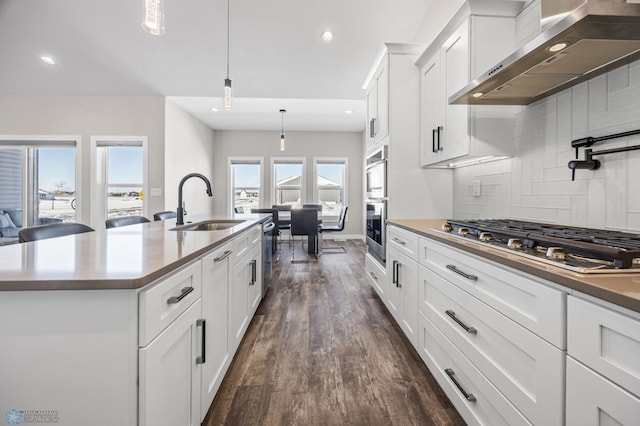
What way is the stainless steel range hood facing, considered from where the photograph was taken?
facing the viewer and to the left of the viewer

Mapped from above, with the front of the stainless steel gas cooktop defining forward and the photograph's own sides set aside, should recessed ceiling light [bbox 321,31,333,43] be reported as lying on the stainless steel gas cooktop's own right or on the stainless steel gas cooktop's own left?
on the stainless steel gas cooktop's own right

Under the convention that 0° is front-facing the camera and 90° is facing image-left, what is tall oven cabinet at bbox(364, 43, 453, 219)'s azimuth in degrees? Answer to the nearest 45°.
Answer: approximately 90°

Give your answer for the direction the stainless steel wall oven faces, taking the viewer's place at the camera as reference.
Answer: facing to the left of the viewer

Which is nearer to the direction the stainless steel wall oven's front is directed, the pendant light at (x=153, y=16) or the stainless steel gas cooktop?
the pendant light

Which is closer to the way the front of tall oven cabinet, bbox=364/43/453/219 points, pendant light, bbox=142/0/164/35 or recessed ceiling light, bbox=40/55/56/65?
the recessed ceiling light

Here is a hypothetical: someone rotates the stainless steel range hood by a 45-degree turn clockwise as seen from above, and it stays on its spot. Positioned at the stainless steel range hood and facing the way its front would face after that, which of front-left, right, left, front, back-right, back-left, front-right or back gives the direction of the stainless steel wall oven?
front-right

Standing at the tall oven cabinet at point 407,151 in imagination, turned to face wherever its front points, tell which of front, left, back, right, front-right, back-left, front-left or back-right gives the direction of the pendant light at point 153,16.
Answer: front-left

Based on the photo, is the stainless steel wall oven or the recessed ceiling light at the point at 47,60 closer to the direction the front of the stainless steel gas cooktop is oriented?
the recessed ceiling light

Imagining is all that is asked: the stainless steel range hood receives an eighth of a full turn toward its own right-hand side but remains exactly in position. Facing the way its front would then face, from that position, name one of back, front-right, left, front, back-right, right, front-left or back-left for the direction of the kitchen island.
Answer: front-left

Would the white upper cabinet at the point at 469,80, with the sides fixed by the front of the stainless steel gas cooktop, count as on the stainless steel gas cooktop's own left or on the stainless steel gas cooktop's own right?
on the stainless steel gas cooktop's own right
